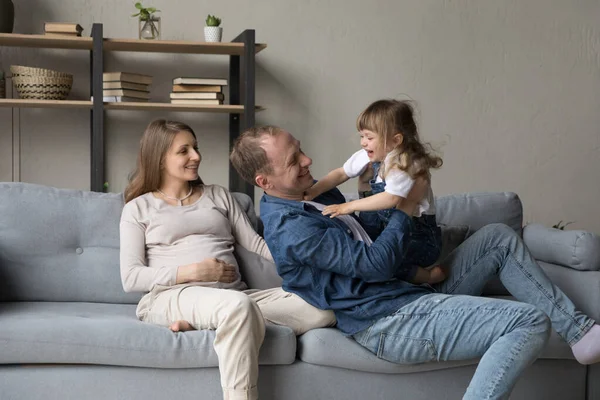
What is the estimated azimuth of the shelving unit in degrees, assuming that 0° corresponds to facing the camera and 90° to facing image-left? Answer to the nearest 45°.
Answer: approximately 0°

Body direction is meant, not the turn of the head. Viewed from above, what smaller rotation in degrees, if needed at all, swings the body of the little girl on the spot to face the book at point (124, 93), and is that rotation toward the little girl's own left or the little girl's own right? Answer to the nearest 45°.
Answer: approximately 45° to the little girl's own right

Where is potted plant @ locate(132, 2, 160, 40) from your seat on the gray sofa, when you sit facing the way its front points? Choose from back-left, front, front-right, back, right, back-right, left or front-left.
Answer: back

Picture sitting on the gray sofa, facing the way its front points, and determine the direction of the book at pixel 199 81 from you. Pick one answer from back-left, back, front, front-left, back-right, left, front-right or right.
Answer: back

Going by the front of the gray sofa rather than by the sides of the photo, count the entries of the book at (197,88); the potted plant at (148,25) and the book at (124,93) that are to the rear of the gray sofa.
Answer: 3

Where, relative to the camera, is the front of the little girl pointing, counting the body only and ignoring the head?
to the viewer's left

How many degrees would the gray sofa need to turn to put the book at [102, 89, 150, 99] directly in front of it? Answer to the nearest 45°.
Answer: approximately 180°

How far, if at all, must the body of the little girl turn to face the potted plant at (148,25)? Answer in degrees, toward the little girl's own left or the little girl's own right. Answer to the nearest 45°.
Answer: approximately 45° to the little girl's own right

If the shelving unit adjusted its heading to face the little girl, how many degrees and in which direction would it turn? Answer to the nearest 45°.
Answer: approximately 45° to its left

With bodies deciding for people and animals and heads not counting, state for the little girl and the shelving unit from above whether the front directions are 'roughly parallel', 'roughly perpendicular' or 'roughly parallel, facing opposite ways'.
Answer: roughly perpendicular
